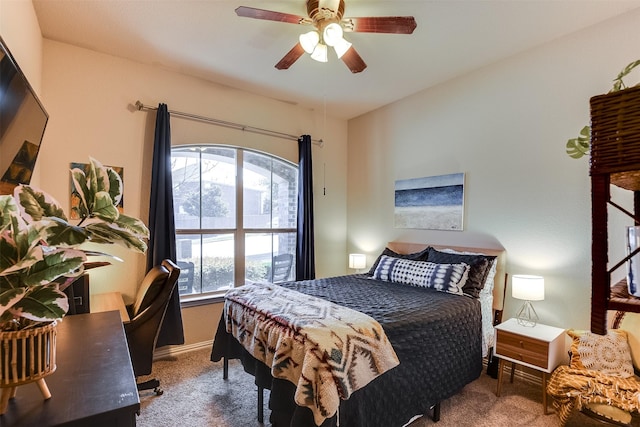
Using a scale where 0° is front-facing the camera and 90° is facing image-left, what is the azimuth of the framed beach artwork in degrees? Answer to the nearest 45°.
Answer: approximately 45°

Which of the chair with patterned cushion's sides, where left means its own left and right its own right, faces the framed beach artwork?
right

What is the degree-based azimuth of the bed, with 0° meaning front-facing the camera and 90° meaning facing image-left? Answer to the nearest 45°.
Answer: approximately 45°

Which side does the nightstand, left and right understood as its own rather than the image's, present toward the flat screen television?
front

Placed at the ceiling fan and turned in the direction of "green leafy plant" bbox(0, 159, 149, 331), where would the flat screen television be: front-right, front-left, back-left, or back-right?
front-right

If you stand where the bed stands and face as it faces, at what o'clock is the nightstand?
The nightstand is roughly at 7 o'clock from the bed.

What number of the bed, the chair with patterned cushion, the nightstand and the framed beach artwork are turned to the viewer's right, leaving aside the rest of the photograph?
0

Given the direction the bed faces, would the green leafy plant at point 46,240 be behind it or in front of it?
in front

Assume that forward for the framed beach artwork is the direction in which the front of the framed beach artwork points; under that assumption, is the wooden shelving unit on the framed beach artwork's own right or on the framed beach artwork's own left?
on the framed beach artwork's own left

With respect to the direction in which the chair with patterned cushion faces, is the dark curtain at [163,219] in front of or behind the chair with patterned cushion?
in front

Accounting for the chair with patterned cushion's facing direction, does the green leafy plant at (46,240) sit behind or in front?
in front

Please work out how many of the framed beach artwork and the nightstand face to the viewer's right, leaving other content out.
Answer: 0

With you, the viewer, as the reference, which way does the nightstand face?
facing the viewer and to the left of the viewer

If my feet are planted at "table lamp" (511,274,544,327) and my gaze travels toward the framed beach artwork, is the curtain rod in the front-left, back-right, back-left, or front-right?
front-left
